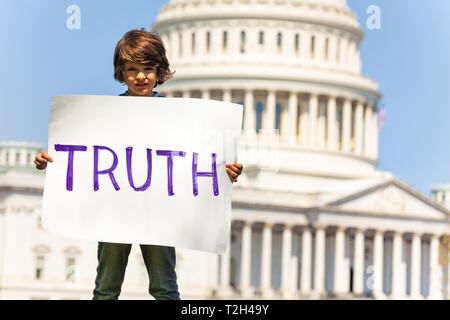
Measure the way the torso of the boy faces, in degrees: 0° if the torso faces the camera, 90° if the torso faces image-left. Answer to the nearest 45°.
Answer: approximately 0°
